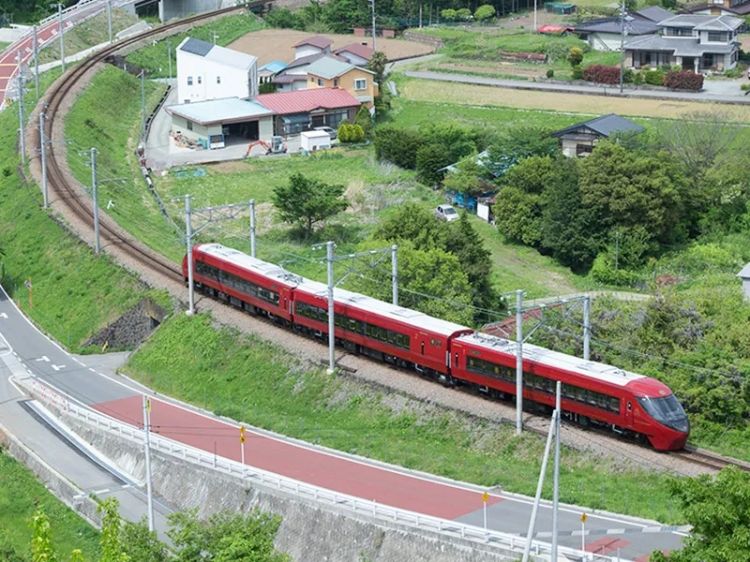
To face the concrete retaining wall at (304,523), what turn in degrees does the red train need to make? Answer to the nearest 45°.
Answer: approximately 90° to its right

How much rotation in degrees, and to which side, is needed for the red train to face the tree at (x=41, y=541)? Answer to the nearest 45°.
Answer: approximately 90° to its right

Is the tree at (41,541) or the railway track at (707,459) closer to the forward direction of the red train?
the railway track

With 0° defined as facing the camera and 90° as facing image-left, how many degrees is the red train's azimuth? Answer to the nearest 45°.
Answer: approximately 315°

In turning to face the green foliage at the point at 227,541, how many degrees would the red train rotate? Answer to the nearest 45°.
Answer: approximately 90° to its right

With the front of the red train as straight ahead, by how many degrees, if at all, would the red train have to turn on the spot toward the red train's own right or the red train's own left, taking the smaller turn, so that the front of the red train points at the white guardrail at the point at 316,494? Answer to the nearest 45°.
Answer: approximately 90° to the red train's own right

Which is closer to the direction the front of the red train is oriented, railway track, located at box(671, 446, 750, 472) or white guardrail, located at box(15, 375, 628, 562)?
the railway track

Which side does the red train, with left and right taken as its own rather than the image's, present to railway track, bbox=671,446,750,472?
front
